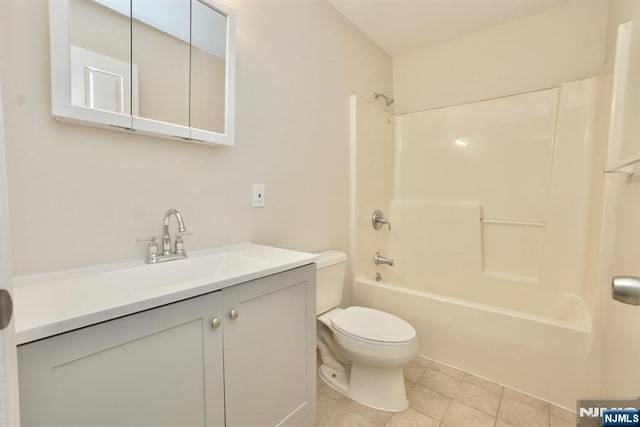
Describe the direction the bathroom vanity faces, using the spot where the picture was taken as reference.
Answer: facing the viewer and to the right of the viewer

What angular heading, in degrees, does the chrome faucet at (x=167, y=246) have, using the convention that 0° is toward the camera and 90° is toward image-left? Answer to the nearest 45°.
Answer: approximately 315°

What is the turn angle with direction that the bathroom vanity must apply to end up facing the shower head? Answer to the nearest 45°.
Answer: approximately 90° to its left

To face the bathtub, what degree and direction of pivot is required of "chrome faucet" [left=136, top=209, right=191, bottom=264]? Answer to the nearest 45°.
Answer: approximately 45° to its left

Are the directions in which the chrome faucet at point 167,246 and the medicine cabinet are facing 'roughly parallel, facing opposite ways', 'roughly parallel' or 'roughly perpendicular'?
roughly parallel

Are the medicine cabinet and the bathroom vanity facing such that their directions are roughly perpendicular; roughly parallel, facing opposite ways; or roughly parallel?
roughly parallel

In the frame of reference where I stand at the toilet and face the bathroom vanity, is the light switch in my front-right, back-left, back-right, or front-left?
front-right

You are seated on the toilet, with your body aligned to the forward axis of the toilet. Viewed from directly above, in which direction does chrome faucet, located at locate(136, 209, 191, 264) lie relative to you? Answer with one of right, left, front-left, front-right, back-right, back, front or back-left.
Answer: right
